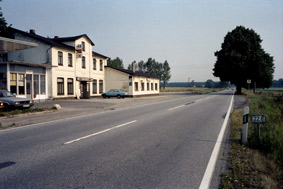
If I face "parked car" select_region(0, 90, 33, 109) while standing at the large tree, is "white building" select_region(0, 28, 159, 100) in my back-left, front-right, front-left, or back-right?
front-right

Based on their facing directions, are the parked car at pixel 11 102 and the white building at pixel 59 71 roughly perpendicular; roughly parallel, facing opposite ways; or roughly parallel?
roughly parallel

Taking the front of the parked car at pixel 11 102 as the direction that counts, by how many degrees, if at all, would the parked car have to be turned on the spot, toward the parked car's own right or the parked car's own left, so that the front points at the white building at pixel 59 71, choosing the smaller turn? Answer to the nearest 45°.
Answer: approximately 90° to the parked car's own left

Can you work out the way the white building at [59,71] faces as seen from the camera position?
facing the viewer and to the right of the viewer

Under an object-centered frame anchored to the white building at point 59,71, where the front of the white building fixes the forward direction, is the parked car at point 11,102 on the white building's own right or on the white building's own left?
on the white building's own right

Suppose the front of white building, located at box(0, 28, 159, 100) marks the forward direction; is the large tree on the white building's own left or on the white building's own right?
on the white building's own left

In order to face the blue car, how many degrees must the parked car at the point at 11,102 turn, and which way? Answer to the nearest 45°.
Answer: approximately 90° to its left

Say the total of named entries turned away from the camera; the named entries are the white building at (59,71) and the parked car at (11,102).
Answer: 0
